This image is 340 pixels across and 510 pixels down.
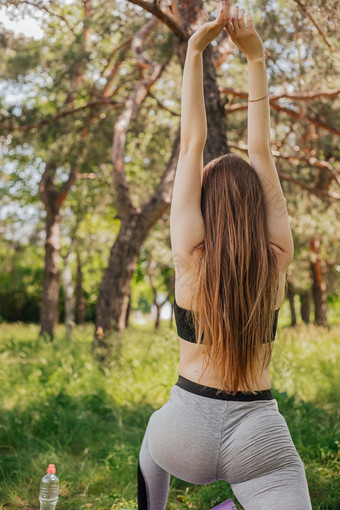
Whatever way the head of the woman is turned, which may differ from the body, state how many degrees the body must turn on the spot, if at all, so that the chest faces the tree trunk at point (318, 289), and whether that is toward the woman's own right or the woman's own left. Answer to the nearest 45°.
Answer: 0° — they already face it

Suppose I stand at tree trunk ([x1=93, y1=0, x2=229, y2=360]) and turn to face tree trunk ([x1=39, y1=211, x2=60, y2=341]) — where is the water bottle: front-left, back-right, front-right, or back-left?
back-left

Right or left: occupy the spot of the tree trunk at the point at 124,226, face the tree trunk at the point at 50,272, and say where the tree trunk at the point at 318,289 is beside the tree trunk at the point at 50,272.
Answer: right

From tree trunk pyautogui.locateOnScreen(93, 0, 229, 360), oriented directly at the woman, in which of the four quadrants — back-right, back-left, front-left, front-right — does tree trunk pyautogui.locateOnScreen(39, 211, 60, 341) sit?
back-right

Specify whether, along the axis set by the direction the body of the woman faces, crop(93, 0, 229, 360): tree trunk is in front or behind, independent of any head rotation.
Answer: in front

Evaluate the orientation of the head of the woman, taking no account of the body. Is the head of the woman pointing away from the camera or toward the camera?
away from the camera

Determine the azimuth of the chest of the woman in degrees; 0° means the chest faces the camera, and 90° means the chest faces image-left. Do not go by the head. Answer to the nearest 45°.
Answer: approximately 180°

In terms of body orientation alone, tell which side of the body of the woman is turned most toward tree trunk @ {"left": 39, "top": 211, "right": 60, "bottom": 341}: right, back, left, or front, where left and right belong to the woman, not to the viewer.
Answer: front
